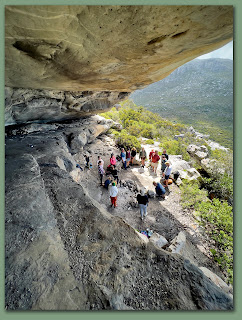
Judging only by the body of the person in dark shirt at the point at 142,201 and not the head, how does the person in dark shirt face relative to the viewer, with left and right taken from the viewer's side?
facing away from the viewer

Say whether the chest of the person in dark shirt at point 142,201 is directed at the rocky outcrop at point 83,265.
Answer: no

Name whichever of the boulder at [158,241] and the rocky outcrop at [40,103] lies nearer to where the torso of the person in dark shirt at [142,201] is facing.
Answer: the rocky outcrop

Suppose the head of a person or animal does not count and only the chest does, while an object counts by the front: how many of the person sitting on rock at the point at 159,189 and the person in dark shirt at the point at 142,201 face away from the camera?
1
